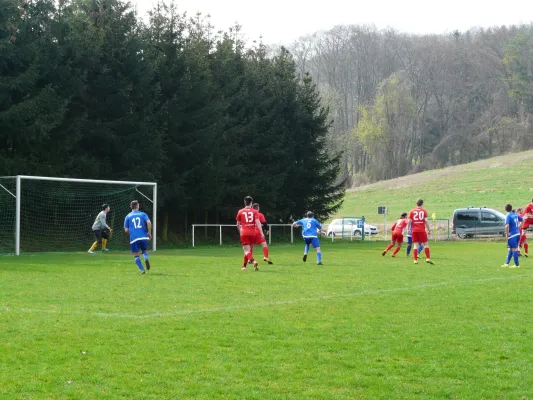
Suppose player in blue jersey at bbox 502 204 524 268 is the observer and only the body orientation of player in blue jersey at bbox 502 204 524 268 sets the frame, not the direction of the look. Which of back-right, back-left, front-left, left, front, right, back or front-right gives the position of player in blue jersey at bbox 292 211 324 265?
front-left

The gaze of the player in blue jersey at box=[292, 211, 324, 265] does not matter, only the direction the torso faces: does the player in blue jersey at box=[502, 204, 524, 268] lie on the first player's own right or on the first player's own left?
on the first player's own right

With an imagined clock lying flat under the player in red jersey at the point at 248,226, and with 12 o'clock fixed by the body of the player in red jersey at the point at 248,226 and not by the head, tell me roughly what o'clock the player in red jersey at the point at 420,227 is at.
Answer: the player in red jersey at the point at 420,227 is roughly at 2 o'clock from the player in red jersey at the point at 248,226.

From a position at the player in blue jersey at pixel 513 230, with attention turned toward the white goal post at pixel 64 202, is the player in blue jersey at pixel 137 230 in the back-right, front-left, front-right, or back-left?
front-left

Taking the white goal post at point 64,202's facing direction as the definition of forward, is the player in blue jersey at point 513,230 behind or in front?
in front

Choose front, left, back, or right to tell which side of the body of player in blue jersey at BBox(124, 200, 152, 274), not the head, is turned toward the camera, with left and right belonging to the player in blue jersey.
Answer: back

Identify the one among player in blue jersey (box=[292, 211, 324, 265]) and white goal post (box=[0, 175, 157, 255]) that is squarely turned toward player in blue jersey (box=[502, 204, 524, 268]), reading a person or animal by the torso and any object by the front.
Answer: the white goal post

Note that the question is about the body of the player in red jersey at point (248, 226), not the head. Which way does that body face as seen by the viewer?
away from the camera

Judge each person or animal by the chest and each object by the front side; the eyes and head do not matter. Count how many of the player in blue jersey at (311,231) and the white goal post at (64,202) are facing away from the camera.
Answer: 1

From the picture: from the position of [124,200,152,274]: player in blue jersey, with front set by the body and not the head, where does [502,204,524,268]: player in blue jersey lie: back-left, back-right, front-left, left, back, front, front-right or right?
right

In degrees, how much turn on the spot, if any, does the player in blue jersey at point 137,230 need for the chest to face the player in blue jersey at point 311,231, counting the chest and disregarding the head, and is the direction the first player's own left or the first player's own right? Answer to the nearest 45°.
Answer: approximately 45° to the first player's own right

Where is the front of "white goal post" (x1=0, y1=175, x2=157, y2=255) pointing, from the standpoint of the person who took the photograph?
facing the viewer and to the right of the viewer

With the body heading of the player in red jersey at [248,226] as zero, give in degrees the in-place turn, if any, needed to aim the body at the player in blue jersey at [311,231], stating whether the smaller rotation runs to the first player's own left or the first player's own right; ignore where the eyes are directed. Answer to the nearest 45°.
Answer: approximately 45° to the first player's own right

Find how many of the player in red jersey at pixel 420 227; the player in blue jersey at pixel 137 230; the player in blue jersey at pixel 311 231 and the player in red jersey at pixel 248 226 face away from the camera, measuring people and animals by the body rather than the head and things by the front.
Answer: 4

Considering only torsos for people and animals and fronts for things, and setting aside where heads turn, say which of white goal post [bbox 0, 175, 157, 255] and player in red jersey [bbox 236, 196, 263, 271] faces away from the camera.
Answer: the player in red jersey

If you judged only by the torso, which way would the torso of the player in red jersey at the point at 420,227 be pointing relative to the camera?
away from the camera
